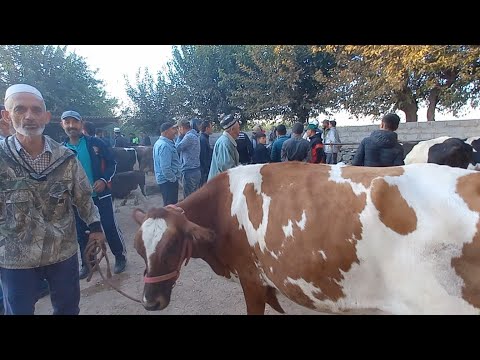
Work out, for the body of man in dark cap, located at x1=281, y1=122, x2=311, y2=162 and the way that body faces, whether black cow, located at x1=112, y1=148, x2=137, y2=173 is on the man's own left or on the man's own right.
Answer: on the man's own left

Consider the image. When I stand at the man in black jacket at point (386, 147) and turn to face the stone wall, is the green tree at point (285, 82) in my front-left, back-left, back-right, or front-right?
front-left

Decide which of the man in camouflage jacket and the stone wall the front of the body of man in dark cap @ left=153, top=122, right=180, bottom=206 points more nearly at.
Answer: the stone wall

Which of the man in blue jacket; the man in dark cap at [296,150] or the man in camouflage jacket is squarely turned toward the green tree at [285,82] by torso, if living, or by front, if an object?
the man in dark cap

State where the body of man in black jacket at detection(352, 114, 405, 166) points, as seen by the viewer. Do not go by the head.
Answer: away from the camera

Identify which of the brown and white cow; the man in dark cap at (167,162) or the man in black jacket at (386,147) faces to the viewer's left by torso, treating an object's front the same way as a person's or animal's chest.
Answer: the brown and white cow

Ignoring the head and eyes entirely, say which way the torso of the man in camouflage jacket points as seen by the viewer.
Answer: toward the camera

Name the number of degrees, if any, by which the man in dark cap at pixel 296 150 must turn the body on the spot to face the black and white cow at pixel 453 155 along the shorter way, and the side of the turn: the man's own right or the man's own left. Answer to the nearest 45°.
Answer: approximately 90° to the man's own right

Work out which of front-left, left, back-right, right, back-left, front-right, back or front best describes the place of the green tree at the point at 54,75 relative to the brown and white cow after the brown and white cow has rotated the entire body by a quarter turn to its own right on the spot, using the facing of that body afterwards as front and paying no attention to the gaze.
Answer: front-left

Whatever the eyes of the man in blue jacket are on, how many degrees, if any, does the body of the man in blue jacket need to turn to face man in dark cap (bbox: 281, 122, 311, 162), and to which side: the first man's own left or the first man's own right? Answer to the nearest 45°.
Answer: approximately 135° to the first man's own left

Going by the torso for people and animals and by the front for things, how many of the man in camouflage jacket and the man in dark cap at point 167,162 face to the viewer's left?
0

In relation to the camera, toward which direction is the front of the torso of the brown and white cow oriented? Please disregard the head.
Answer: to the viewer's left
